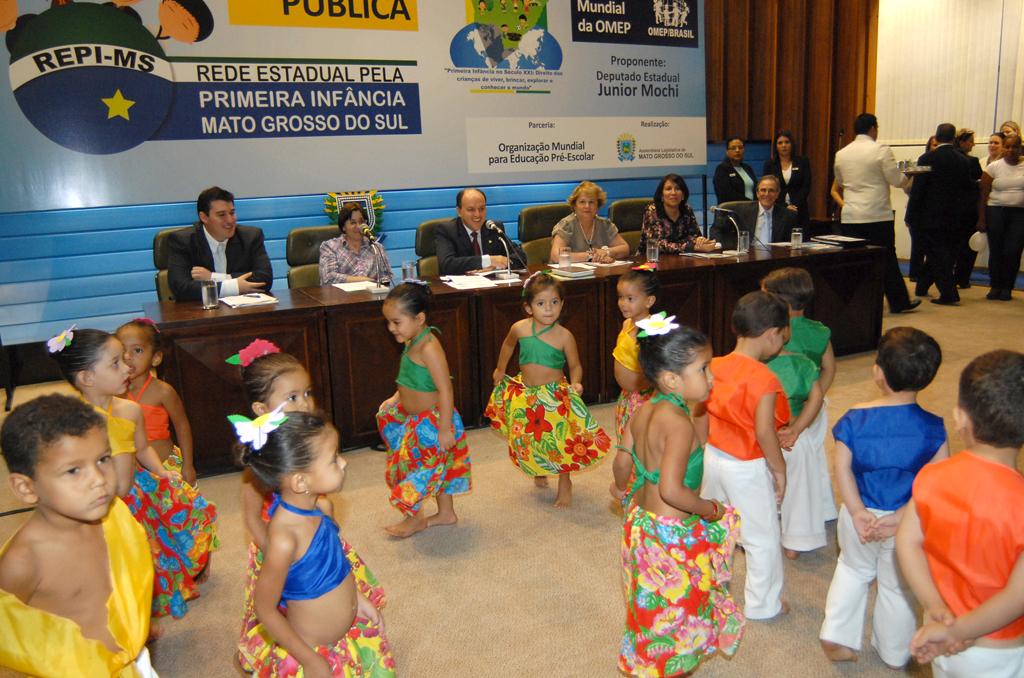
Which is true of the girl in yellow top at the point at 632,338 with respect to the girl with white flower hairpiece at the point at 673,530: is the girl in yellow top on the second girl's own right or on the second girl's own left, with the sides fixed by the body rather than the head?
on the second girl's own left

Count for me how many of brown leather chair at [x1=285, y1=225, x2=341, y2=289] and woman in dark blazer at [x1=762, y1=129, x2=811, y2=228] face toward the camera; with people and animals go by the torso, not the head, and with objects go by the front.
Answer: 2

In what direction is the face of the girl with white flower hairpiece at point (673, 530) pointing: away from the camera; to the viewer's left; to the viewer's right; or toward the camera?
to the viewer's right

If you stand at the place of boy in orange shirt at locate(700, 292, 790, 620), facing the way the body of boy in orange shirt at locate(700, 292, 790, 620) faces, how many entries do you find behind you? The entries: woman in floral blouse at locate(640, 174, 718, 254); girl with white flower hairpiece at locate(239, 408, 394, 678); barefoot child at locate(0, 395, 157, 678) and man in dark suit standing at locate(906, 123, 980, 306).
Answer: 2

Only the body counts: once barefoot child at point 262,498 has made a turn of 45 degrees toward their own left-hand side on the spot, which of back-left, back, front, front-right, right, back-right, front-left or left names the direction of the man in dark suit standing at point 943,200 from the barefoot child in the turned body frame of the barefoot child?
front-left

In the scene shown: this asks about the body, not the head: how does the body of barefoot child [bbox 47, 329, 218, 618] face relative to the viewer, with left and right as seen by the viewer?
facing to the right of the viewer

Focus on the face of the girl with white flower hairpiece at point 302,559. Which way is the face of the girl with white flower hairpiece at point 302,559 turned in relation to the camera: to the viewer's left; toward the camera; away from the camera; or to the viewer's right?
to the viewer's right

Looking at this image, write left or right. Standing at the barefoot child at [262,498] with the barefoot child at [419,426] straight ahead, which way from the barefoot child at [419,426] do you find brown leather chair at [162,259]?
left

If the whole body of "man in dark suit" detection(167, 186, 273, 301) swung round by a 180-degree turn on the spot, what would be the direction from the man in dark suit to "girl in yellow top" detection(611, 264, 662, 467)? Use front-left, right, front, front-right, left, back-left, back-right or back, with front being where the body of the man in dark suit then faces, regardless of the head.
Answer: back

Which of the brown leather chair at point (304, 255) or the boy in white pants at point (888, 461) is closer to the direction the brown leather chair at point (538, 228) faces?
the boy in white pants

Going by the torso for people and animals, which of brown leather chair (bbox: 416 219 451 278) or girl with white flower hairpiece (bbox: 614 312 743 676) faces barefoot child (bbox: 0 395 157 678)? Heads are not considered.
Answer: the brown leather chair

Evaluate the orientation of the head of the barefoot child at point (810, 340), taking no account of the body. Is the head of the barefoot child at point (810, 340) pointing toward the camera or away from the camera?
away from the camera

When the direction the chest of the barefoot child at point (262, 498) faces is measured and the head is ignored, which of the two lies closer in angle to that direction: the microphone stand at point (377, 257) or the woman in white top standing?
the woman in white top standing

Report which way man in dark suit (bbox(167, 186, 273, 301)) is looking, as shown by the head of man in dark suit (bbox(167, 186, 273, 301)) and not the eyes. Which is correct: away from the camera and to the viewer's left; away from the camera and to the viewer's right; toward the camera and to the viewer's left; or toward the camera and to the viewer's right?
toward the camera and to the viewer's right
